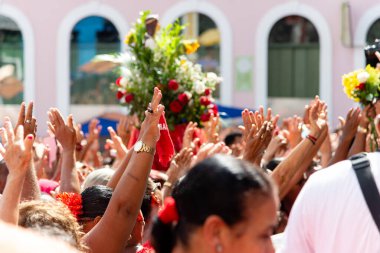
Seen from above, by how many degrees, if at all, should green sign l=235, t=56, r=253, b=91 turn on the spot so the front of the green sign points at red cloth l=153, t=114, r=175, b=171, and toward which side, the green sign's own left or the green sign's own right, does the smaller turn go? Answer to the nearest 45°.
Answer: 0° — it already faces it

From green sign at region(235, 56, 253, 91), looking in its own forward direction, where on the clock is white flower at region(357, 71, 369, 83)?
The white flower is roughly at 12 o'clock from the green sign.

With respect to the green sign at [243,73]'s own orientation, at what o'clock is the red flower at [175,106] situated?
The red flower is roughly at 12 o'clock from the green sign.

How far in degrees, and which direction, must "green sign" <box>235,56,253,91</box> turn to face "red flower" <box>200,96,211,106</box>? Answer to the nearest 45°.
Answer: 0° — it already faces it

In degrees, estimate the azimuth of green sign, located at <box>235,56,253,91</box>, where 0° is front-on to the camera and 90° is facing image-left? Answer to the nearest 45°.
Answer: approximately 0°
